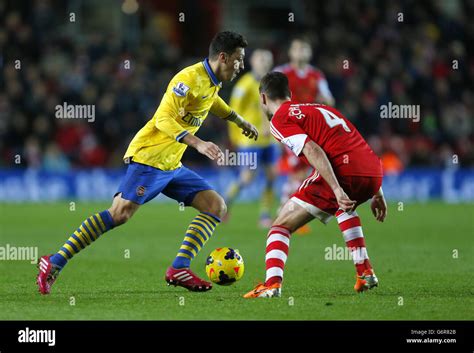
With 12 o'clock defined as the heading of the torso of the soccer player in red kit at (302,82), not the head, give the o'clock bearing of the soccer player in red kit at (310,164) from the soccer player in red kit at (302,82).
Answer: the soccer player in red kit at (310,164) is roughly at 12 o'clock from the soccer player in red kit at (302,82).

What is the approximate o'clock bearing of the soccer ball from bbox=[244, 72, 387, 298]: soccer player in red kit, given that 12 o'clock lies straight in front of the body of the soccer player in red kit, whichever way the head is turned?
The soccer ball is roughly at 12 o'clock from the soccer player in red kit.

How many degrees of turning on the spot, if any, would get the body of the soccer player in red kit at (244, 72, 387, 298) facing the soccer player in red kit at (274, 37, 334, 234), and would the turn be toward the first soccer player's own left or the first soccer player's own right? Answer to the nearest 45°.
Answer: approximately 45° to the first soccer player's own right

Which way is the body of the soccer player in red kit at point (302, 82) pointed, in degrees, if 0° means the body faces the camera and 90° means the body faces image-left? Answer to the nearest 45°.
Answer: approximately 0°

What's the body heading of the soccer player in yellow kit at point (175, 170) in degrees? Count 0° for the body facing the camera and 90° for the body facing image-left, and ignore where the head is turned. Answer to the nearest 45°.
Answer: approximately 270°

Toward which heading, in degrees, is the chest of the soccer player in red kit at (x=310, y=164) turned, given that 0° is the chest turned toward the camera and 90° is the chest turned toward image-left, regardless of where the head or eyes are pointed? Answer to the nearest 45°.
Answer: approximately 135°

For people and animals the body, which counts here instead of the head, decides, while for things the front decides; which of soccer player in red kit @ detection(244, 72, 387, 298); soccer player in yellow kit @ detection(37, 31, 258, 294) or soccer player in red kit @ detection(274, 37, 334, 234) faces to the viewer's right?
the soccer player in yellow kit
